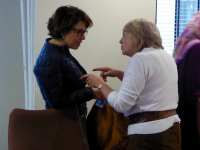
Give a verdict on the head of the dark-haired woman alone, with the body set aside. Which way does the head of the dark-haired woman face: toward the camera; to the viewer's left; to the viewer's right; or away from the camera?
to the viewer's right

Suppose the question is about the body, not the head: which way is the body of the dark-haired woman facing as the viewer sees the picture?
to the viewer's right

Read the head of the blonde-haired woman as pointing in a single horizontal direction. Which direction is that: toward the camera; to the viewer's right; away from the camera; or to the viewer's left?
to the viewer's left
